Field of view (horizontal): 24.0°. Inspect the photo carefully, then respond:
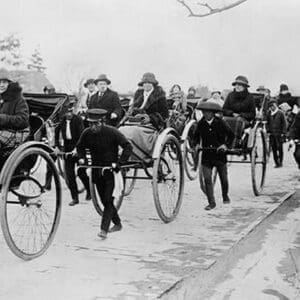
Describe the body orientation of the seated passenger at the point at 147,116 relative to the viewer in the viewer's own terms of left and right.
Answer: facing the viewer and to the left of the viewer

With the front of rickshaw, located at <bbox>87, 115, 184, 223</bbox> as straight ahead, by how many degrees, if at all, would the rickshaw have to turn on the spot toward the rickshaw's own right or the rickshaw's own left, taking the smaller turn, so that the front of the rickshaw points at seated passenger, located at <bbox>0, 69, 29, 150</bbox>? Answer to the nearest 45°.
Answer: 0° — it already faces them

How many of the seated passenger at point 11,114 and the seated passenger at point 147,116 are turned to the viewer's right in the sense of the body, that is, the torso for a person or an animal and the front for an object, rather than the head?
0

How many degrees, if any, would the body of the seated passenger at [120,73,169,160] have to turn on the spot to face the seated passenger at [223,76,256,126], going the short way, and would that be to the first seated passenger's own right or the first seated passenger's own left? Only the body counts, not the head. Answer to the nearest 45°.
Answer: approximately 180°

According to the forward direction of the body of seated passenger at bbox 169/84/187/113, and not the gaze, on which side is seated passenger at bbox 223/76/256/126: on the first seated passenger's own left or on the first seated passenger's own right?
on the first seated passenger's own left
